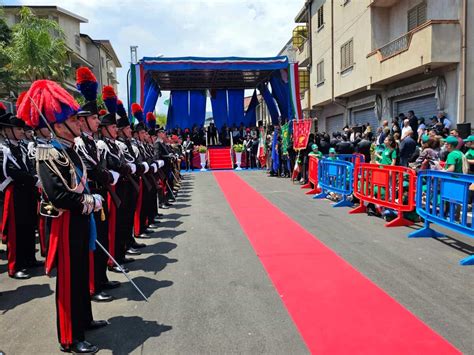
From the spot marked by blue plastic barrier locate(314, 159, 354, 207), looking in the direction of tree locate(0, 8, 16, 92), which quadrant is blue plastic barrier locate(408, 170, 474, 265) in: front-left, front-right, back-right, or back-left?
back-left

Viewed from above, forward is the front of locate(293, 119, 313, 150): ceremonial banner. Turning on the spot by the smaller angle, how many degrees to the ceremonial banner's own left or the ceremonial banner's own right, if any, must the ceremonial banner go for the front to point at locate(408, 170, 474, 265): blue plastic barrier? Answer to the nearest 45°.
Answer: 0° — it already faces it

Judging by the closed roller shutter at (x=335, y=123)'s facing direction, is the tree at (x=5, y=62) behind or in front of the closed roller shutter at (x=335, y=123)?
in front

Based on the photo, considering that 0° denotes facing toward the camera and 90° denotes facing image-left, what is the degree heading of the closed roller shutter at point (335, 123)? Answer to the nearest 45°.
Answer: approximately 45°

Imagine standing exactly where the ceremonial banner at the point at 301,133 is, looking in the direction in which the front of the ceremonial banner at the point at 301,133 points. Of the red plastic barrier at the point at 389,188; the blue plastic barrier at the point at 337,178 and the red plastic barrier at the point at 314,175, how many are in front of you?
3

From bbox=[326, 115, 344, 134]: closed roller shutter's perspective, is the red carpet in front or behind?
in front

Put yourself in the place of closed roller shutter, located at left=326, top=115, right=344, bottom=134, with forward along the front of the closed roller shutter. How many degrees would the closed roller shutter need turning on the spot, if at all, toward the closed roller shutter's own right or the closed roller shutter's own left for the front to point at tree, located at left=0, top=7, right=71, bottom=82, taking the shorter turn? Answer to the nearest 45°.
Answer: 0° — it already faces it

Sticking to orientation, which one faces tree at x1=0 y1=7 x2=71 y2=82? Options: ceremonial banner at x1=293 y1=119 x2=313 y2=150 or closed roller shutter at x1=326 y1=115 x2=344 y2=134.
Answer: the closed roller shutter

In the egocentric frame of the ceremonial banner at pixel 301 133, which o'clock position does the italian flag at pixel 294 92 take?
The italian flag is roughly at 6 o'clock from the ceremonial banner.

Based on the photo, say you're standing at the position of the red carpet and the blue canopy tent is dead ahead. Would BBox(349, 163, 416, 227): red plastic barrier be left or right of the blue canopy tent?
right

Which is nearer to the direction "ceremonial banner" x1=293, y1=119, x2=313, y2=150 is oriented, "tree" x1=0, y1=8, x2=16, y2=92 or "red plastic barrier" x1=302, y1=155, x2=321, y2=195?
the red plastic barrier

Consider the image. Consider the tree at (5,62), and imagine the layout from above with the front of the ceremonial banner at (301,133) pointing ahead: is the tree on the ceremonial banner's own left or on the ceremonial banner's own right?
on the ceremonial banner's own right

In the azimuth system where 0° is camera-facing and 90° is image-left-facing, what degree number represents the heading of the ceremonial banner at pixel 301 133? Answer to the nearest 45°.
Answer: approximately 0°
